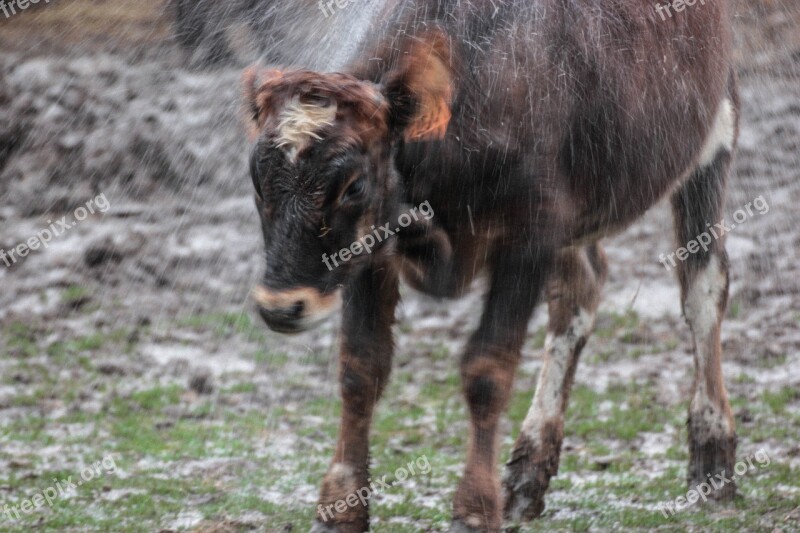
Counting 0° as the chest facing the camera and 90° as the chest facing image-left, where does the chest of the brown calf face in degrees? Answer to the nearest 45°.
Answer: approximately 45°
